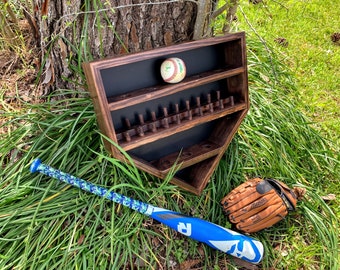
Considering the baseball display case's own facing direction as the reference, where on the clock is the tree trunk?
The tree trunk is roughly at 6 o'clock from the baseball display case.

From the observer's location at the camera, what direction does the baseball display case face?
facing the viewer and to the right of the viewer
